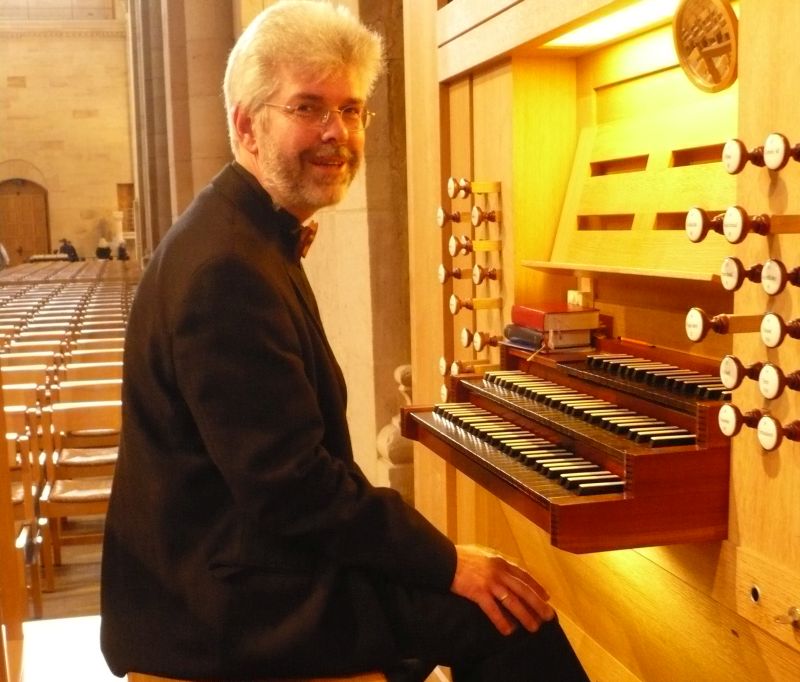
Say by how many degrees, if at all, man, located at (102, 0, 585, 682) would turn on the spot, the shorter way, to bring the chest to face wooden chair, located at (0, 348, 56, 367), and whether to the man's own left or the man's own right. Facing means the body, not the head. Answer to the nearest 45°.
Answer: approximately 90° to the man's own left

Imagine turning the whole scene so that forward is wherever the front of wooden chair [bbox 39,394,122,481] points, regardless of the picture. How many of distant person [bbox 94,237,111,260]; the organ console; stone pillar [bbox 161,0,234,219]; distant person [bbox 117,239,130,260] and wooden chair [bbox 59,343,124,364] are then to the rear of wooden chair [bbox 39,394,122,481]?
4

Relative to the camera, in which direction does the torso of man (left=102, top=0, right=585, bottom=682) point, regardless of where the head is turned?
to the viewer's right

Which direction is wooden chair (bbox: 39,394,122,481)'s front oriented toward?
toward the camera

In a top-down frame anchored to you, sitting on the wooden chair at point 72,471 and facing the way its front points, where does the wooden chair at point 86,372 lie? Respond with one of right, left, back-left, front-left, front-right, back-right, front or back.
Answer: back

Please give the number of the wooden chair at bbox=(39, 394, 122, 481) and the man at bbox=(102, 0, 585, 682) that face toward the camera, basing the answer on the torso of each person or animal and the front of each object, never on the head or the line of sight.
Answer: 1

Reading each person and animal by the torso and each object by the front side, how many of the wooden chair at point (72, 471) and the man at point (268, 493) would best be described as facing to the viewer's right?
1

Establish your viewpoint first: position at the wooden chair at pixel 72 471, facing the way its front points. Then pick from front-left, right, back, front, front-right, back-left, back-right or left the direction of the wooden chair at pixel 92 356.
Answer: back

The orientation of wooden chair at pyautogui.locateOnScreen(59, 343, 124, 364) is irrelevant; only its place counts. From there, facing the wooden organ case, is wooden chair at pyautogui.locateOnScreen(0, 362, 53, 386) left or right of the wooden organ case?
right

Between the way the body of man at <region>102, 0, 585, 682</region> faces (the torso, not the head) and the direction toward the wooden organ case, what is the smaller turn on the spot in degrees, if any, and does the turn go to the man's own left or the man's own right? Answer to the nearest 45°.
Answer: approximately 45° to the man's own left

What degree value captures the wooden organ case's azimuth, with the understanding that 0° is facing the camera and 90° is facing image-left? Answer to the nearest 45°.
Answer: approximately 45°
